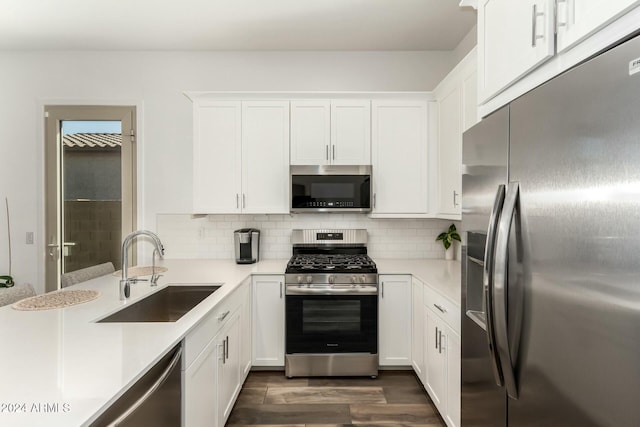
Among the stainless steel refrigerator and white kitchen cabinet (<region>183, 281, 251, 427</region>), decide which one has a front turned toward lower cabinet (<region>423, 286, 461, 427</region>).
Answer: the white kitchen cabinet

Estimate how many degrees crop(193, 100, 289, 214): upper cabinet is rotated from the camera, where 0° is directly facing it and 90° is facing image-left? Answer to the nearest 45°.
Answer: approximately 0°

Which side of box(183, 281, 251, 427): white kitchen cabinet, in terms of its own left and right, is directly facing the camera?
right

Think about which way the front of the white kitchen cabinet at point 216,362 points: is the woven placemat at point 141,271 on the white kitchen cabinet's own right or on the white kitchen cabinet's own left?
on the white kitchen cabinet's own left

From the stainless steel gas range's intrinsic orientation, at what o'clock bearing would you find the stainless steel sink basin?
The stainless steel sink basin is roughly at 2 o'clock from the stainless steel gas range.

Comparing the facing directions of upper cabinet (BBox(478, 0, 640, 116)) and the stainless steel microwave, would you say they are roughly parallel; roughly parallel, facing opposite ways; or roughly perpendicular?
roughly perpendicular
